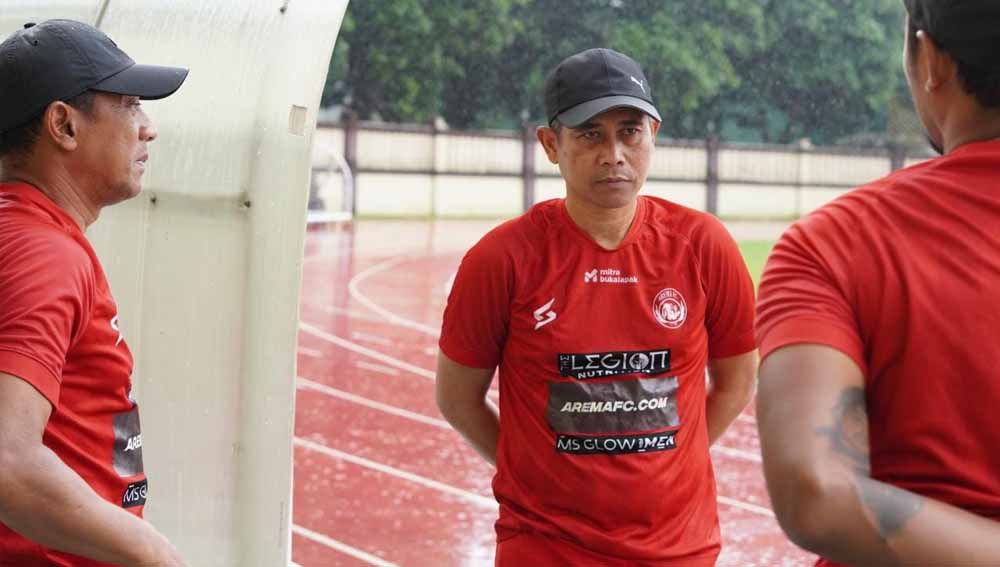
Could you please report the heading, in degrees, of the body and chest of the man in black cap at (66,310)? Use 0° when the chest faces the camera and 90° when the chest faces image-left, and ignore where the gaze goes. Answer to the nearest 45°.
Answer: approximately 270°

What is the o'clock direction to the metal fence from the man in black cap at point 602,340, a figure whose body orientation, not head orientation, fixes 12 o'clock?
The metal fence is roughly at 6 o'clock from the man in black cap.

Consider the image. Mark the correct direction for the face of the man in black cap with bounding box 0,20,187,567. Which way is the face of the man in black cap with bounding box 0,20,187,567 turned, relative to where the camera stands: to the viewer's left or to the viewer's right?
to the viewer's right

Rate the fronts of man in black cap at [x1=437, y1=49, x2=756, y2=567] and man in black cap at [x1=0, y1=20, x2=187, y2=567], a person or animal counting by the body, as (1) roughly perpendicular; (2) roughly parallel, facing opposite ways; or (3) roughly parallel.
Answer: roughly perpendicular

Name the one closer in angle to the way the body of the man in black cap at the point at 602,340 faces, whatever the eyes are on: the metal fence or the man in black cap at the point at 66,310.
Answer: the man in black cap

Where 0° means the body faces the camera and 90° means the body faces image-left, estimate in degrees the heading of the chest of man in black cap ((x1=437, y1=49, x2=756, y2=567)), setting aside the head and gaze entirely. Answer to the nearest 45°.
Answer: approximately 0°

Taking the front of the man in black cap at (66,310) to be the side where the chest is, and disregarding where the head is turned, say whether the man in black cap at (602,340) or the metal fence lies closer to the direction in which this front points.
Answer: the man in black cap

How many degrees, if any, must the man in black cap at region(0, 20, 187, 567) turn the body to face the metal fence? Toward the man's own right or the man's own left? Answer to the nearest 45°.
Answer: approximately 90° to the man's own left

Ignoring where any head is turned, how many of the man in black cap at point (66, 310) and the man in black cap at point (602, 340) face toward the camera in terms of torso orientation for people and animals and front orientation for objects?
1

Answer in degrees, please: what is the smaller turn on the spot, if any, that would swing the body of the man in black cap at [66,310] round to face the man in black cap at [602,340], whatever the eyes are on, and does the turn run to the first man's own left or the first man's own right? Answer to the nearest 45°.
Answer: approximately 45° to the first man's own left
